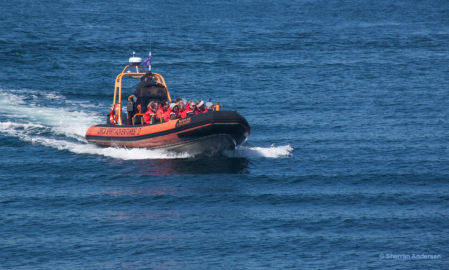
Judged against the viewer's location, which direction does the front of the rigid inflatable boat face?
facing the viewer and to the right of the viewer

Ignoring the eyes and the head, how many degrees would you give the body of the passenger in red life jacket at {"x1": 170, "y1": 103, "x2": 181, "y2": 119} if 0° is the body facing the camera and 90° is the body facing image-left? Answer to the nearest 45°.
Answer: approximately 315°

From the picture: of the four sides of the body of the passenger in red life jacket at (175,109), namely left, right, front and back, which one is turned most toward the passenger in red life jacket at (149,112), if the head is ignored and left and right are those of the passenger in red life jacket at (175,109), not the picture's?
back
